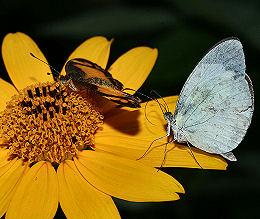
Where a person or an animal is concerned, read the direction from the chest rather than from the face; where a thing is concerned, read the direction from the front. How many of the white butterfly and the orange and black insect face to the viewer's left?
2

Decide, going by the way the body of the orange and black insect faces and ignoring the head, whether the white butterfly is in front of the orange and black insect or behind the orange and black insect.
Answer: behind

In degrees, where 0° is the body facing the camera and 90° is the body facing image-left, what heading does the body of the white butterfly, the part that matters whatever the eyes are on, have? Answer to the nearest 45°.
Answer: approximately 90°

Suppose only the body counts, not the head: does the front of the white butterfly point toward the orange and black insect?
yes

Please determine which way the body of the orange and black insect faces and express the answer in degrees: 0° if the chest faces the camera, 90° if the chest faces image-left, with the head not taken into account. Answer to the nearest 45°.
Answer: approximately 90°
